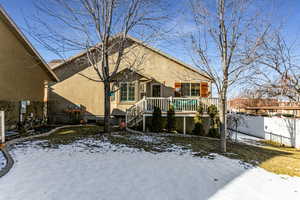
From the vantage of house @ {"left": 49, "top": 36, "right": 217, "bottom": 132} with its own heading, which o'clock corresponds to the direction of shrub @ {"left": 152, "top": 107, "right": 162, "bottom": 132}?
The shrub is roughly at 11 o'clock from the house.

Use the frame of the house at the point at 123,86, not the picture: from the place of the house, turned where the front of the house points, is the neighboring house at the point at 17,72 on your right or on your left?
on your right

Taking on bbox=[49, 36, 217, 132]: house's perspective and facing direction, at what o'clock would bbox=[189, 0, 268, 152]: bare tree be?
The bare tree is roughly at 11 o'clock from the house.

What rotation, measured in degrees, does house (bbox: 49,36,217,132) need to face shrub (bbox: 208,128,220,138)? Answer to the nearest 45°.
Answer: approximately 45° to its left

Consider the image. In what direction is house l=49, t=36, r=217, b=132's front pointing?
toward the camera

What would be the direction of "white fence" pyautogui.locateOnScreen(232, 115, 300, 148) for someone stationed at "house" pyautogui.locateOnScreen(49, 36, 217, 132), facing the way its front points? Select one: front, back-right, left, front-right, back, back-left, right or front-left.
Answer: left

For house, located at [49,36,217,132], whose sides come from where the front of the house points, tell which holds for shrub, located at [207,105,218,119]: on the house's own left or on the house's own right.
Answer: on the house's own left

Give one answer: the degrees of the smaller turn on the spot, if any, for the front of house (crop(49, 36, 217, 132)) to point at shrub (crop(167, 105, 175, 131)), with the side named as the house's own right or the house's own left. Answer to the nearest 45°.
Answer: approximately 45° to the house's own left
